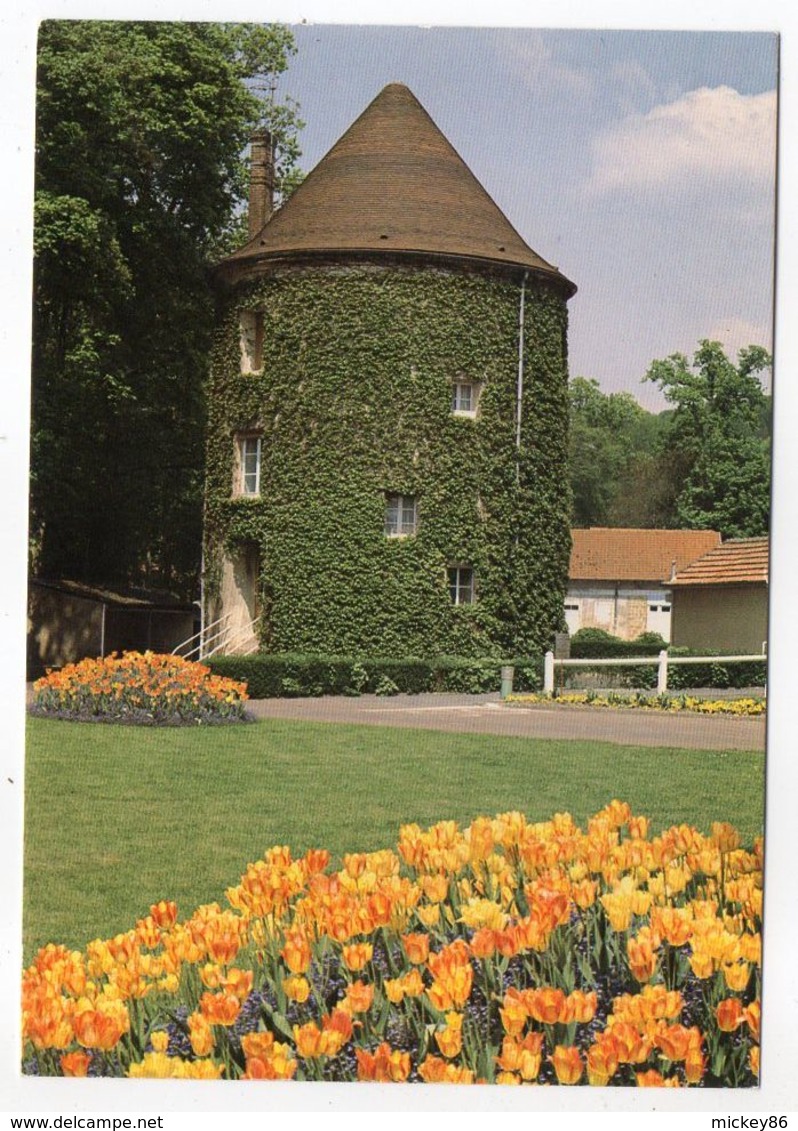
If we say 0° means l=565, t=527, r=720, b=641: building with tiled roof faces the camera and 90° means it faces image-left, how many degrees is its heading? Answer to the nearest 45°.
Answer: approximately 0°

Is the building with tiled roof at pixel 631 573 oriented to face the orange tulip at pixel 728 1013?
yes

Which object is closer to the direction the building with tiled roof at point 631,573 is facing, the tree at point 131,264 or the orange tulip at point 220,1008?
the orange tulip

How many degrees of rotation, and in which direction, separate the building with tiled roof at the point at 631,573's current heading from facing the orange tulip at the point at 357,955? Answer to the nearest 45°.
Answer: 0° — it already faces it

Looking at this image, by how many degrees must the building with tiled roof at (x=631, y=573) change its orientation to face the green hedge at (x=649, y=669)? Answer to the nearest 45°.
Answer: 0° — it already faces it

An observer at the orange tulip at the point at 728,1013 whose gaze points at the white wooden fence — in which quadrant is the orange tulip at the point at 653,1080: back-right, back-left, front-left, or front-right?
back-left

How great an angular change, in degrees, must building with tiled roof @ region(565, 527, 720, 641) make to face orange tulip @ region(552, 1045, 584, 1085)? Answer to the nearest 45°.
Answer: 0° — it already faces it

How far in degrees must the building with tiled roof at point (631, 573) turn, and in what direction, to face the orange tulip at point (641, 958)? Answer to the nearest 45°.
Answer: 0° — it already faces it

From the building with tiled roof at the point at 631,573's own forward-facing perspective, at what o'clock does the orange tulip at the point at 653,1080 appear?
The orange tulip is roughly at 12 o'clock from the building with tiled roof.

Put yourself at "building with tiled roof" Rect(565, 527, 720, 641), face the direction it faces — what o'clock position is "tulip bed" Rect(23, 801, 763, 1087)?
The tulip bed is roughly at 12 o'clock from the building with tiled roof.

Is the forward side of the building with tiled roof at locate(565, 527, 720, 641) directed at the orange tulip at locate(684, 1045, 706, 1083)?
yes
